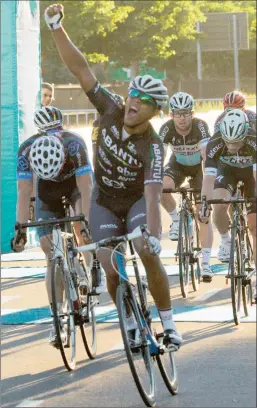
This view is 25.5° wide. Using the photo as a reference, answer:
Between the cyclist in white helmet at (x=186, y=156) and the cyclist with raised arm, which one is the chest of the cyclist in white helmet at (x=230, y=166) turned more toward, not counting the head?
the cyclist with raised arm

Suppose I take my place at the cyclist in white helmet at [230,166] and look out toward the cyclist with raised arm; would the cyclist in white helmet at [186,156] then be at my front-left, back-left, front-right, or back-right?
back-right

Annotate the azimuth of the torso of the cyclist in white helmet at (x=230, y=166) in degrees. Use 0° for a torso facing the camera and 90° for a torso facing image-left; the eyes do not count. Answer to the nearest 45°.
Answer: approximately 0°

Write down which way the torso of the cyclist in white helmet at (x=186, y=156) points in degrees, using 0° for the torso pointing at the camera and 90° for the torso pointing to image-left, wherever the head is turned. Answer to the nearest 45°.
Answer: approximately 0°

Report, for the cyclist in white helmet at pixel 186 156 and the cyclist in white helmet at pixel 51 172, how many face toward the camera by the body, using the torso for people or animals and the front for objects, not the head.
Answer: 2
